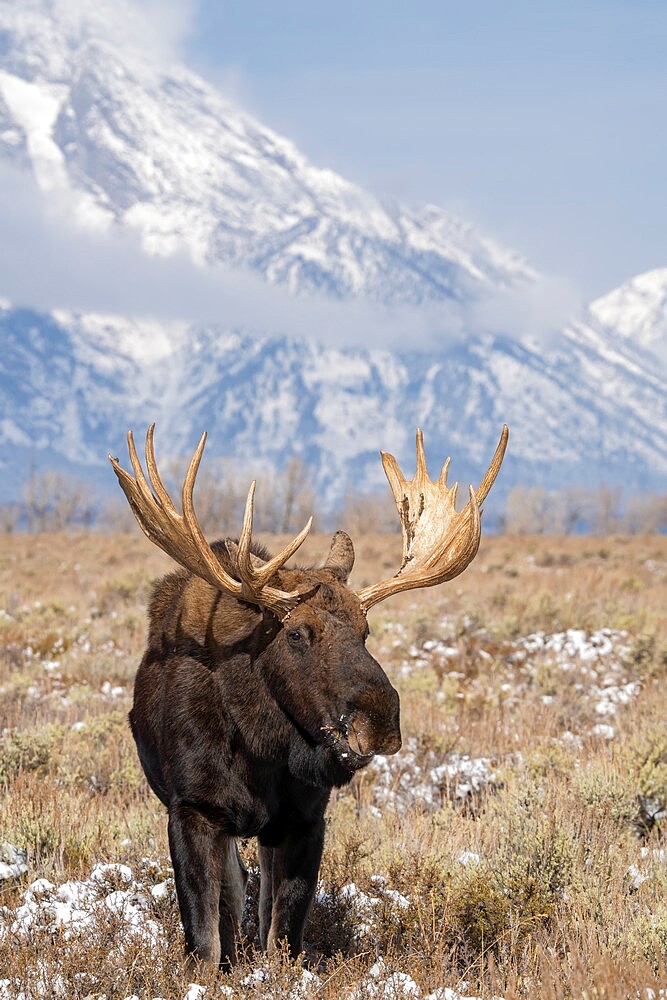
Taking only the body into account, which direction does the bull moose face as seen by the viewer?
toward the camera
